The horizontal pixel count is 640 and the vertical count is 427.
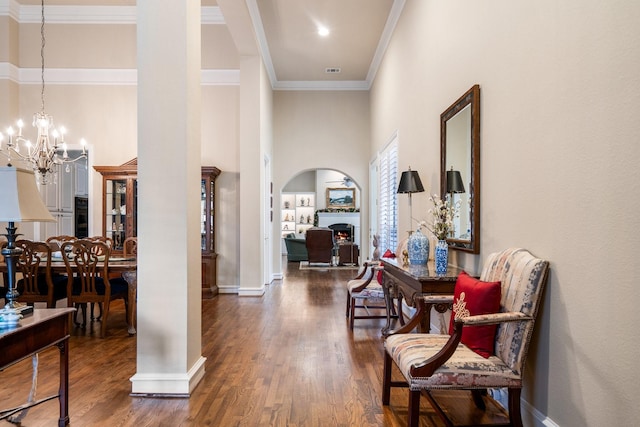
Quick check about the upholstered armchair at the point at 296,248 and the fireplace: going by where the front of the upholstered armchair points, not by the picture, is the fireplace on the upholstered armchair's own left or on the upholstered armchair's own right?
on the upholstered armchair's own left

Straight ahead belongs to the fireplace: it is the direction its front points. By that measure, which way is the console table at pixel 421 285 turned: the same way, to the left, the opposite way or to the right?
to the right

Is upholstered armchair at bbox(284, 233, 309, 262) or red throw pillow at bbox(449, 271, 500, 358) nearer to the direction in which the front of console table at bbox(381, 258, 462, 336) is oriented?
the upholstered armchair

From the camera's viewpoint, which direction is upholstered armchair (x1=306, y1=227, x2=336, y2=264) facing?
away from the camera

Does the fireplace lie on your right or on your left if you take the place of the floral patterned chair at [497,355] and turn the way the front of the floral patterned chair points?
on your right

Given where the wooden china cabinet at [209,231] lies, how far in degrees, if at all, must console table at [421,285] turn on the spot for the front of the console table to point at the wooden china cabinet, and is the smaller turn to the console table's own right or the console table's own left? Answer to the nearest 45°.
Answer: approximately 45° to the console table's own right

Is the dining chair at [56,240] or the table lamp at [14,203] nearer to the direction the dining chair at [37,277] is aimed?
the dining chair

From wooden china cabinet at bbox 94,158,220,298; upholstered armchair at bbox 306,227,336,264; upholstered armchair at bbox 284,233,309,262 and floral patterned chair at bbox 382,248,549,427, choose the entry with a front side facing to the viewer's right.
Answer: upholstered armchair at bbox 284,233,309,262

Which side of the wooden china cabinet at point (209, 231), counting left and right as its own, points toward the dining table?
front

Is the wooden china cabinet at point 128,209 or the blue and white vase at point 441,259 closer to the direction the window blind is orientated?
the wooden china cabinet

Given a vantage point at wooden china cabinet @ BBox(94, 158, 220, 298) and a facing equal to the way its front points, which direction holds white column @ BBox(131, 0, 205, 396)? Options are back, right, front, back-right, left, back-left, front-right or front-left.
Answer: front

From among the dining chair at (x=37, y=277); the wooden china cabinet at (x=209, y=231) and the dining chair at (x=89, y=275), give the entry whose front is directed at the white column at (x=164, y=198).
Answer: the wooden china cabinet

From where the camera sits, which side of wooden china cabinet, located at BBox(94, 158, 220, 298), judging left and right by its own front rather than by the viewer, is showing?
front

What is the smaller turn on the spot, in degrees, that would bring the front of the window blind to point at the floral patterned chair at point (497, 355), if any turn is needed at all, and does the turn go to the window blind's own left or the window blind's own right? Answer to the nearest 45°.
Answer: approximately 90° to the window blind's own left

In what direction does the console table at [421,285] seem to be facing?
to the viewer's left

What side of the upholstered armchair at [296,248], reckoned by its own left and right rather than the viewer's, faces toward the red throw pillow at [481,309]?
right

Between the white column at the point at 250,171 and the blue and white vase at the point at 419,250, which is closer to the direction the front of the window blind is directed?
the white column

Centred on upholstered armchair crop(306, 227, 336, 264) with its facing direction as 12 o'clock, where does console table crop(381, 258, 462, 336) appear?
The console table is roughly at 6 o'clock from the upholstered armchair.

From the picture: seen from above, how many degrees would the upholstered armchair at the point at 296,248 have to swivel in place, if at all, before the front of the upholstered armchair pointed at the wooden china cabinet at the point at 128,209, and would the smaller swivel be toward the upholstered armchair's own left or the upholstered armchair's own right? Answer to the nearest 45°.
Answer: approximately 135° to the upholstered armchair's own right

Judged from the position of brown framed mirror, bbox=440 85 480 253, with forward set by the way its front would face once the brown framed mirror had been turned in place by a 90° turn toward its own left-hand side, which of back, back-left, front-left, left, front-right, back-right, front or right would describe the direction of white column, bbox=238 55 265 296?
back-right

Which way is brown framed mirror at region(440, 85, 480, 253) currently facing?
to the viewer's left

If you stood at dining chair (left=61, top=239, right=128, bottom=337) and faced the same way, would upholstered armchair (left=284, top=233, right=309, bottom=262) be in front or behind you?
in front

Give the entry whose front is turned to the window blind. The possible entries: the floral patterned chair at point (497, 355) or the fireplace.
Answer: the fireplace
